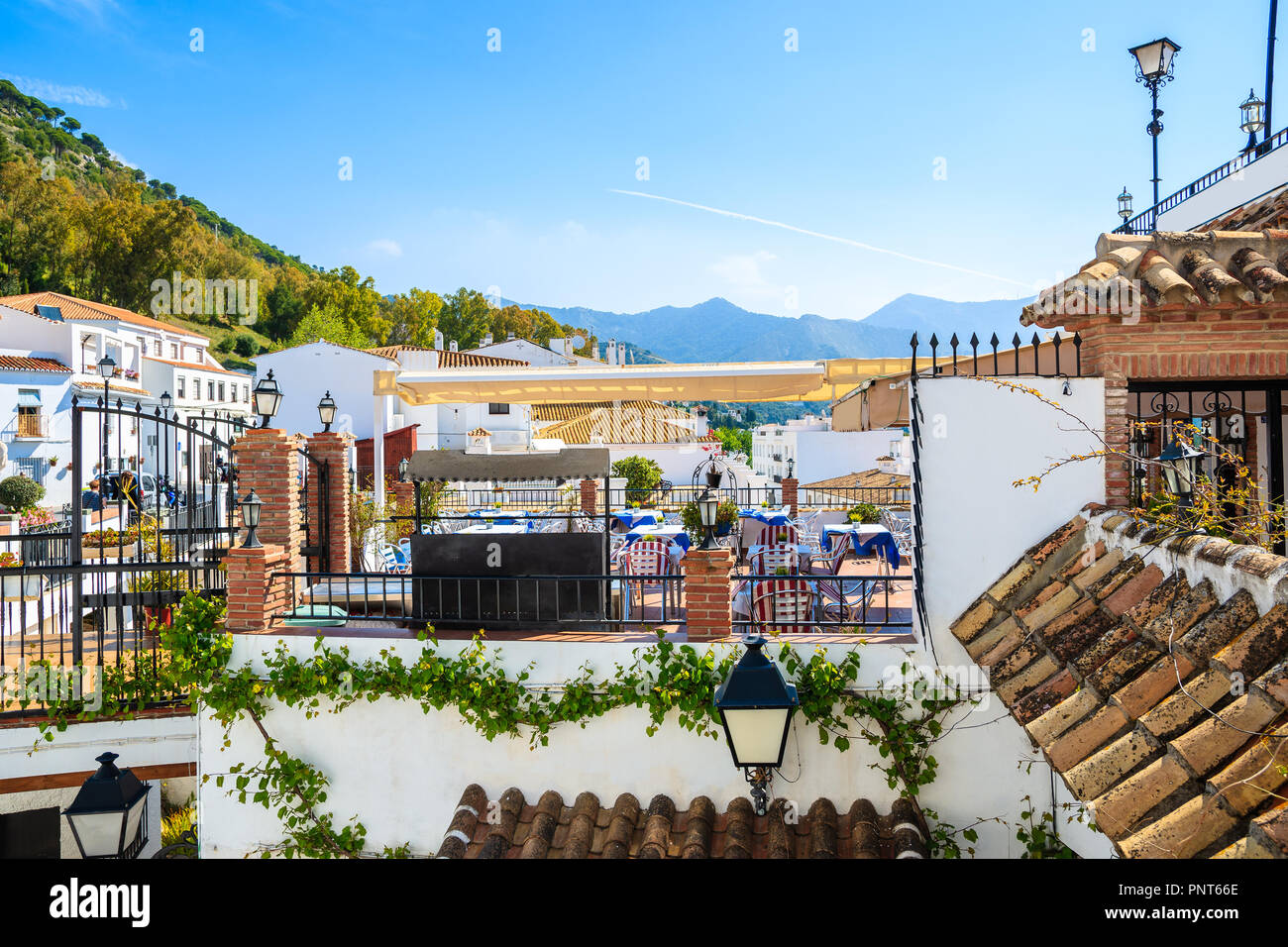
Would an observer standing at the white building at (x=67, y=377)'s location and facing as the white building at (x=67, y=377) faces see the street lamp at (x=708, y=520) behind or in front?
in front

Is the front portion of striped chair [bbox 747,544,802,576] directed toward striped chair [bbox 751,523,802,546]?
yes

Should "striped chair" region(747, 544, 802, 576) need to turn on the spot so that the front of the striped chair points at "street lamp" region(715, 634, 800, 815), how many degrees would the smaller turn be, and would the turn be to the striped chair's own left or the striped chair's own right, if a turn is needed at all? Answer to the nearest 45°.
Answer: approximately 180°

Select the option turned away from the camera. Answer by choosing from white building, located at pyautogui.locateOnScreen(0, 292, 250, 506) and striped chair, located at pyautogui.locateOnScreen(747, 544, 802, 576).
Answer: the striped chair

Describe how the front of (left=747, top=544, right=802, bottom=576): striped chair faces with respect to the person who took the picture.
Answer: facing away from the viewer

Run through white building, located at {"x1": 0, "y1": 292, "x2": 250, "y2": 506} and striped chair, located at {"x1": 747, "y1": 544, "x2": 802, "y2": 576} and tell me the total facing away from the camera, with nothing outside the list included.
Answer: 1

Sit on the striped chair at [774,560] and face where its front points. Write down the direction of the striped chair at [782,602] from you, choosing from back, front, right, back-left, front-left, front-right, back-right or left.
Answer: back

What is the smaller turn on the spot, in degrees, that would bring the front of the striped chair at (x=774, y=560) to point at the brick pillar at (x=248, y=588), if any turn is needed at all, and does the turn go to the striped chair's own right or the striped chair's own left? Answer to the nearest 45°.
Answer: approximately 135° to the striped chair's own left

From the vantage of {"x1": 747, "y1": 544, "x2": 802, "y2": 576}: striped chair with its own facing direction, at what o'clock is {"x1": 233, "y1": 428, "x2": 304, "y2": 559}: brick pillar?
The brick pillar is roughly at 8 o'clock from the striped chair.

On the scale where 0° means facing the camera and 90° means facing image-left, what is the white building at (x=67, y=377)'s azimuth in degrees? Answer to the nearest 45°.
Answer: approximately 315°

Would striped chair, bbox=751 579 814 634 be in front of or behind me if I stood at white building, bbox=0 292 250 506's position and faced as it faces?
in front

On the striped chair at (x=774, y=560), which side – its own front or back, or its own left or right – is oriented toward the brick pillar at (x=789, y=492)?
front
